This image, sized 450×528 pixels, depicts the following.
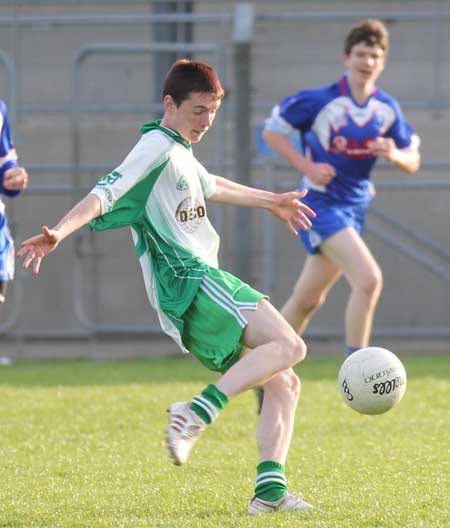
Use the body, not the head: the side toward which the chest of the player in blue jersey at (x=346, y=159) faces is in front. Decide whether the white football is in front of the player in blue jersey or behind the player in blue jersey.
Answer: in front

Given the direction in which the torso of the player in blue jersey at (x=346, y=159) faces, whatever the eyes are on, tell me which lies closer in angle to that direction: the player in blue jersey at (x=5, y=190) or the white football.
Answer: the white football

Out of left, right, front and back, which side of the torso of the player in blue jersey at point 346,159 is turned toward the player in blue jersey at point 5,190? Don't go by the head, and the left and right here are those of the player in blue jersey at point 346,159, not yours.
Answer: right
